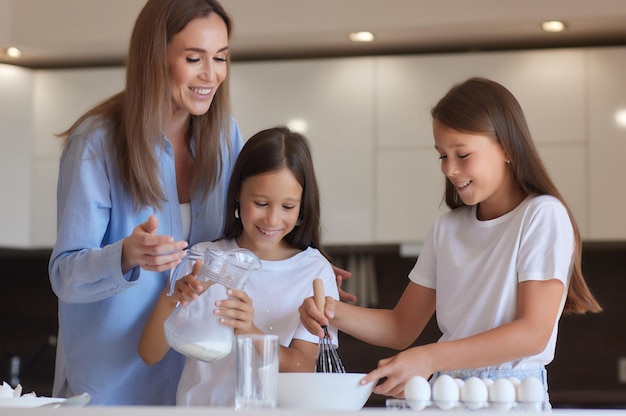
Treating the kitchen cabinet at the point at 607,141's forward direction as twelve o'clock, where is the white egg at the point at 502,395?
The white egg is roughly at 12 o'clock from the kitchen cabinet.

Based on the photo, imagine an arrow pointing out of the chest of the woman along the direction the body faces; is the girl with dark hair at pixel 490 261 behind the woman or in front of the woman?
in front

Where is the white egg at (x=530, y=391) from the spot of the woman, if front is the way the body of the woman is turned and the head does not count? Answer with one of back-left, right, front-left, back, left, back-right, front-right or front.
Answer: front

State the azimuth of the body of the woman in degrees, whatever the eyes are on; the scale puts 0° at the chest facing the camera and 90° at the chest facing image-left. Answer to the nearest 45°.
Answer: approximately 315°

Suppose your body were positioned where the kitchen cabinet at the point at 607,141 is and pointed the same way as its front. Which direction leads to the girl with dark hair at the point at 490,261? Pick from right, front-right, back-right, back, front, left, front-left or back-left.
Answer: front

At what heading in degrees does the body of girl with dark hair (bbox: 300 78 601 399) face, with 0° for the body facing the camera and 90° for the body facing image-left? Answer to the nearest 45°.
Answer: approximately 45°

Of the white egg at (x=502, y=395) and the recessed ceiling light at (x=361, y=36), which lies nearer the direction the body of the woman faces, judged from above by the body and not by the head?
the white egg

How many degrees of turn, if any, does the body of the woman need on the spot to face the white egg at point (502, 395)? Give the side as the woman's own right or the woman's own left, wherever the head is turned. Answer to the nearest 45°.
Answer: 0° — they already face it

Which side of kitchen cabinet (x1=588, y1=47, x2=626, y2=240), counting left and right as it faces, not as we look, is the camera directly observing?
front

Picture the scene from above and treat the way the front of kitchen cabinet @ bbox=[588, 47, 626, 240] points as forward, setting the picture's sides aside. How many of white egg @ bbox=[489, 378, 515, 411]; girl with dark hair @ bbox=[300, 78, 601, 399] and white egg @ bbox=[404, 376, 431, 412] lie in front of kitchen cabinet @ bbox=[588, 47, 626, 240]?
3

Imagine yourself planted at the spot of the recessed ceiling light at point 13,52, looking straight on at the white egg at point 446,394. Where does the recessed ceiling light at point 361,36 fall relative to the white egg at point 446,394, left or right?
left

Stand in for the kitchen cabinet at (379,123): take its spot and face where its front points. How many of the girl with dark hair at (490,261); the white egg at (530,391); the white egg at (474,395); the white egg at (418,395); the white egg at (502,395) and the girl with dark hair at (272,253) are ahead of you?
6

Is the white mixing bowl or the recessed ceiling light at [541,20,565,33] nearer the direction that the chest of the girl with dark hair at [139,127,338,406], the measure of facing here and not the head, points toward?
the white mixing bowl

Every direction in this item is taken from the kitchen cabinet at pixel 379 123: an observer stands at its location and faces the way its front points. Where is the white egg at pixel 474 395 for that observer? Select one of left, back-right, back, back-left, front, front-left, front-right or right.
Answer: front
